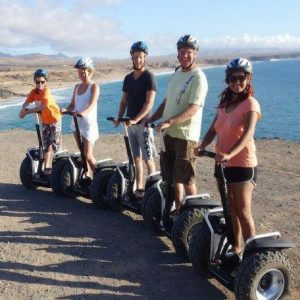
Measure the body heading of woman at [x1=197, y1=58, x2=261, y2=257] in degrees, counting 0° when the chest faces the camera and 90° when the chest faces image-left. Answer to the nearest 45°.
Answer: approximately 45°

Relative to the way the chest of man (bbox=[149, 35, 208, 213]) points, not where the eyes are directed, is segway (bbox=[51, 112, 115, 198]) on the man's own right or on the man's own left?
on the man's own right

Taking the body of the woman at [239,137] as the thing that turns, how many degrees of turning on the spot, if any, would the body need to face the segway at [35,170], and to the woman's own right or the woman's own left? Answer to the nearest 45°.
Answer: approximately 90° to the woman's own right

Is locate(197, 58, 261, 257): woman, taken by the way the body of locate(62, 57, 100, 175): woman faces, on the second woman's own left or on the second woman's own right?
on the second woman's own left

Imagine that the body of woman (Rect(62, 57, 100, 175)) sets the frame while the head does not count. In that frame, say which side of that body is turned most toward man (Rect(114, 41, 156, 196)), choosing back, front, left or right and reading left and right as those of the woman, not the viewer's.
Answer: left

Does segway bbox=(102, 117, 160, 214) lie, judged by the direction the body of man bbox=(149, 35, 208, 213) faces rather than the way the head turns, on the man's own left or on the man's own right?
on the man's own right
